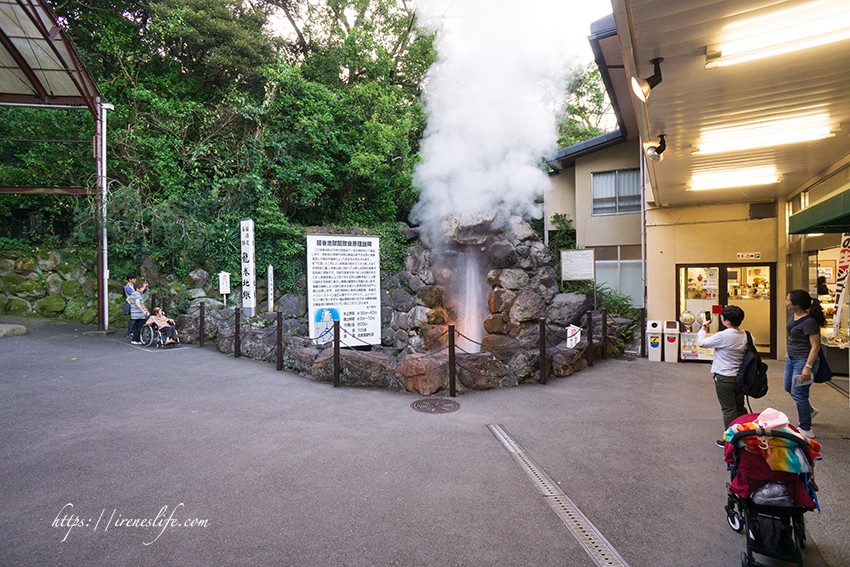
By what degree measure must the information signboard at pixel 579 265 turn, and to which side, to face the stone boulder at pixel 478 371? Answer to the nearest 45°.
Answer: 0° — it already faces it

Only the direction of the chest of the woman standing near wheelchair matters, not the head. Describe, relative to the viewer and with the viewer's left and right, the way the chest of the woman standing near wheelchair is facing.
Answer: facing to the right of the viewer

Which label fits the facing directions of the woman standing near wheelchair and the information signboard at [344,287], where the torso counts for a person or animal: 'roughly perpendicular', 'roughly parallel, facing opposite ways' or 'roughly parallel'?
roughly perpendicular

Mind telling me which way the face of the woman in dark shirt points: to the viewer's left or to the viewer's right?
to the viewer's left

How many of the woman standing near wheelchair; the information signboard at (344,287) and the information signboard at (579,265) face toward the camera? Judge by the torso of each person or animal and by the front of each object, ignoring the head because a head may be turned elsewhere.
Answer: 2

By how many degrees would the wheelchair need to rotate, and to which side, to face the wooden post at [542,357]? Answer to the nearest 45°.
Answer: approximately 45° to its right

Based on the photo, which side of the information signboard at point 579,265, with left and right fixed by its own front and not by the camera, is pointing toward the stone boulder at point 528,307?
right

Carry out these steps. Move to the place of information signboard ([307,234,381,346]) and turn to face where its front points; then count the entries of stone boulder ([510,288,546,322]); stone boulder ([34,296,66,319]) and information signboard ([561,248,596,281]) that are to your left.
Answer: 2

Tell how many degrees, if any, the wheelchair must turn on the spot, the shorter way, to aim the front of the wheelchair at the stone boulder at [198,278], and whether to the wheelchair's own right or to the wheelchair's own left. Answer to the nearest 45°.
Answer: approximately 45° to the wheelchair's own left

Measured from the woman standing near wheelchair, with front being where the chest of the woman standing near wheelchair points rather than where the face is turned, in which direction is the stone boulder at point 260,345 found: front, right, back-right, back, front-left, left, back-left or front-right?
front-right

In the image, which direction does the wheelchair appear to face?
to the viewer's right
